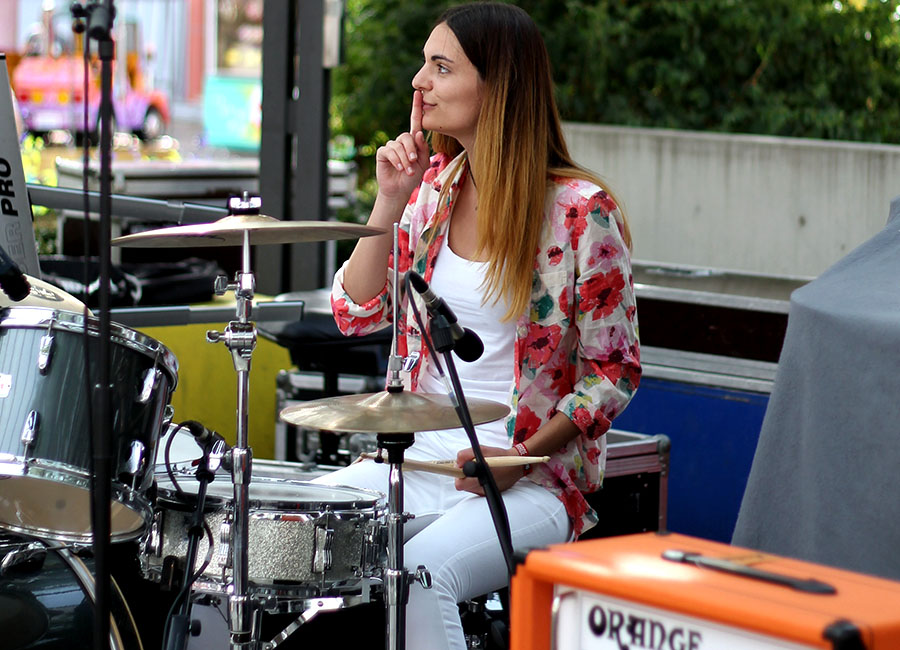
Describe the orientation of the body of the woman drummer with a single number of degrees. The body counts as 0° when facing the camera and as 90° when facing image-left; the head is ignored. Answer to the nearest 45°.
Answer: approximately 45°

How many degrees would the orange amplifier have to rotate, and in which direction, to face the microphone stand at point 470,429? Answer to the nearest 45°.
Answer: approximately 90° to its right

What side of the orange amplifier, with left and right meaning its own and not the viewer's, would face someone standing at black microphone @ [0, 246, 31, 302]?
right

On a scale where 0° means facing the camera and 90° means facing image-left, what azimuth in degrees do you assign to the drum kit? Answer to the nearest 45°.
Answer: approximately 45°

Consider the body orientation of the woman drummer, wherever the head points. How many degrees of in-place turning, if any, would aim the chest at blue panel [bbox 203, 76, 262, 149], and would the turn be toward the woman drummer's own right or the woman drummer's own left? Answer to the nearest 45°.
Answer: approximately 135° to the woman drummer's own right

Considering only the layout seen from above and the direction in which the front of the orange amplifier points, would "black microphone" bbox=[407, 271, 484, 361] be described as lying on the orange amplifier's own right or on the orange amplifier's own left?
on the orange amplifier's own right

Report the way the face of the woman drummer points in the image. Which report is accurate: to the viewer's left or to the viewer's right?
to the viewer's left

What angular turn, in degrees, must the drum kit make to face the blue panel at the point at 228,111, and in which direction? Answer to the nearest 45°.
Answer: approximately 135° to its right
